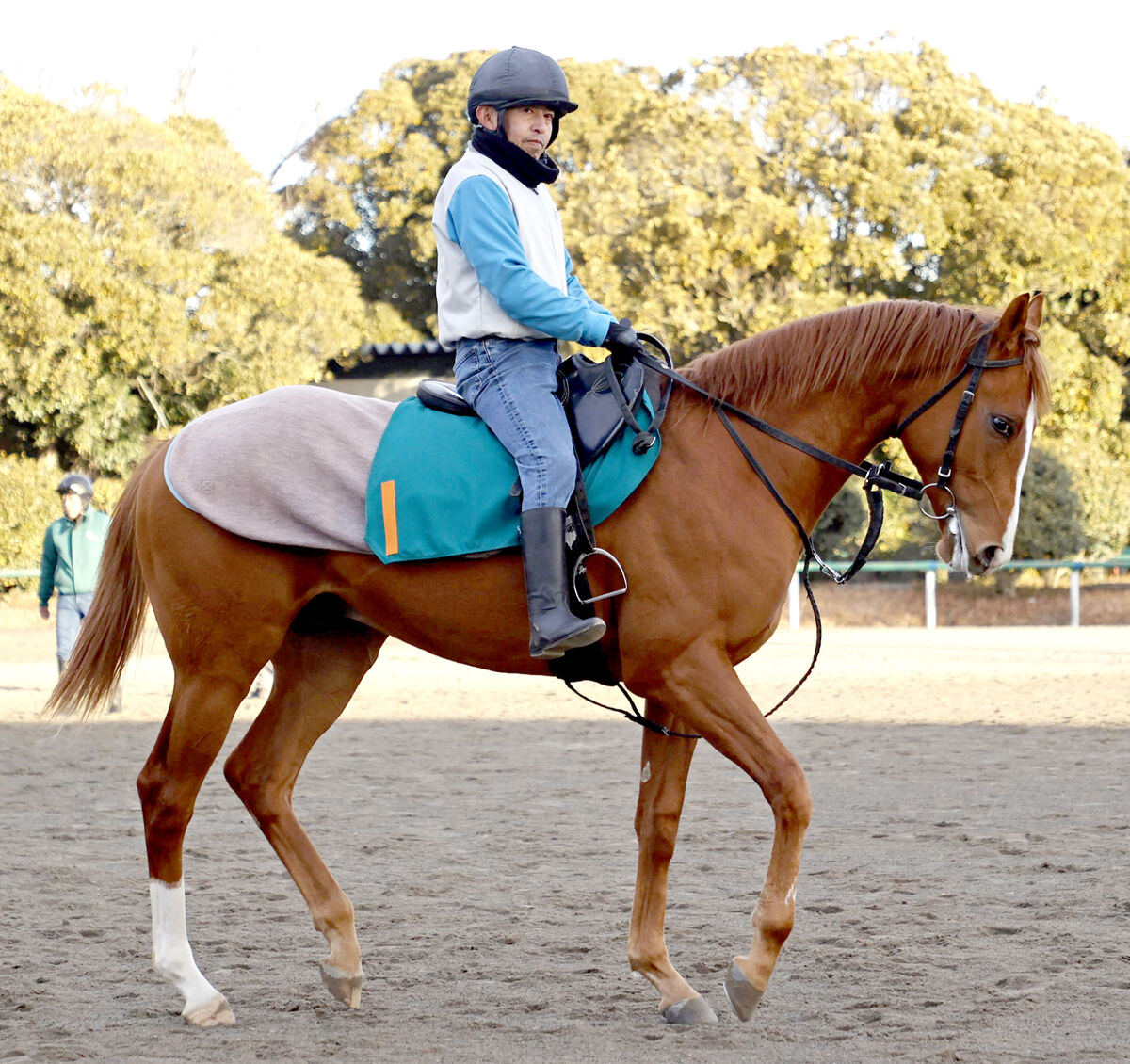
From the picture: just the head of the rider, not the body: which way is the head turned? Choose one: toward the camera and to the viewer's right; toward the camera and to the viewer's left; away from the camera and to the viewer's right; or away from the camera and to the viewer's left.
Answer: toward the camera and to the viewer's right

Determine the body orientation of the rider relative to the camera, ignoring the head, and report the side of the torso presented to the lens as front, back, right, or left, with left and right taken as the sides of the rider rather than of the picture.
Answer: right

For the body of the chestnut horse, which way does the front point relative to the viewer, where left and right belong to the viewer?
facing to the right of the viewer

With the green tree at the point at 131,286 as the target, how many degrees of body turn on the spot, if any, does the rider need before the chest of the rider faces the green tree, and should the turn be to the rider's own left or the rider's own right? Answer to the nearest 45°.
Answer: approximately 90° to the rider's own left

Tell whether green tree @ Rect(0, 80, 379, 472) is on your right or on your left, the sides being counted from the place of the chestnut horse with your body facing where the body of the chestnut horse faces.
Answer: on your left
